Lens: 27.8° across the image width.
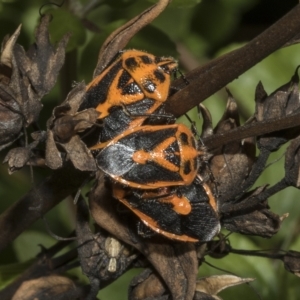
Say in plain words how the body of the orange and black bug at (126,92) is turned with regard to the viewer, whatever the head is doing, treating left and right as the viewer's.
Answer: facing away from the viewer and to the right of the viewer
